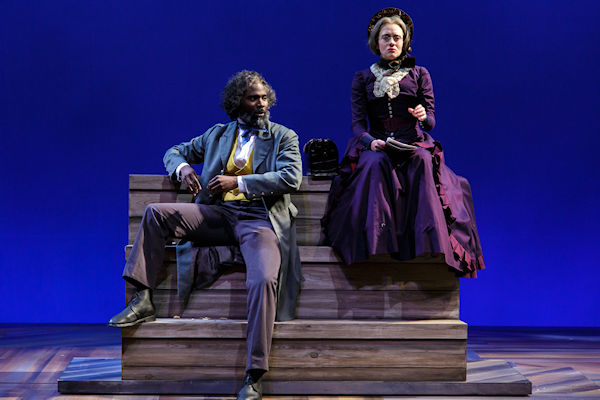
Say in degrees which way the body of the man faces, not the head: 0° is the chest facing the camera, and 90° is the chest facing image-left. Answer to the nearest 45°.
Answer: approximately 0°

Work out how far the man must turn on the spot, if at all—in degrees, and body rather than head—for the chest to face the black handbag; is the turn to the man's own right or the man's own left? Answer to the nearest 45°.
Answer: approximately 135° to the man's own left

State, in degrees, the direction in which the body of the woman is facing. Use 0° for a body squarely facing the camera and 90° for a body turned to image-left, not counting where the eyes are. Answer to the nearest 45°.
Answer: approximately 0°

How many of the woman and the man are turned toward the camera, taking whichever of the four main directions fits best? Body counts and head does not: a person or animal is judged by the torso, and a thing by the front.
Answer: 2

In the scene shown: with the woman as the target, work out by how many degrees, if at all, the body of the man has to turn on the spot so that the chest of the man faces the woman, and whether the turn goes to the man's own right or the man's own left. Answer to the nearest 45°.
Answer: approximately 90° to the man's own left
